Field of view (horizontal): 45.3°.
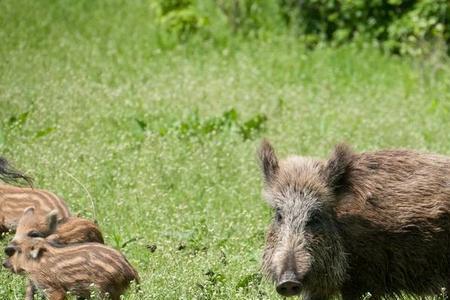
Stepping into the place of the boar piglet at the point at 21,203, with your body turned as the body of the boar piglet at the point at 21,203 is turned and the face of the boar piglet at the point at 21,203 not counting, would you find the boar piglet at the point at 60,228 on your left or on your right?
on your left

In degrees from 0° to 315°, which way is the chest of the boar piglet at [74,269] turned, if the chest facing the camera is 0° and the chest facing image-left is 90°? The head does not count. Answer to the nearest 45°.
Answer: approximately 90°

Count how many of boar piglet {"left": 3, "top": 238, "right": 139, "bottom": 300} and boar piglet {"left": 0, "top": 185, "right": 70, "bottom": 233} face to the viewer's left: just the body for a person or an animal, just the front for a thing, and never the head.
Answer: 2

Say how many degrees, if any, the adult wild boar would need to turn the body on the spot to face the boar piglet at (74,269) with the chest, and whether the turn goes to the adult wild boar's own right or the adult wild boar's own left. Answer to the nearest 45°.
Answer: approximately 45° to the adult wild boar's own right

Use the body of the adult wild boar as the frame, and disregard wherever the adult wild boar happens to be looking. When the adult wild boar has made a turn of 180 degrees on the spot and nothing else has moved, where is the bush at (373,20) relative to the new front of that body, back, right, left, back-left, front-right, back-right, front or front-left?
front-left

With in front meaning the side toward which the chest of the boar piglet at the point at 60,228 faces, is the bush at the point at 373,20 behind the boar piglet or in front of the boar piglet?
behind

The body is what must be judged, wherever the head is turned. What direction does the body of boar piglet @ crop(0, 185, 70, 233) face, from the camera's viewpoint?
to the viewer's left

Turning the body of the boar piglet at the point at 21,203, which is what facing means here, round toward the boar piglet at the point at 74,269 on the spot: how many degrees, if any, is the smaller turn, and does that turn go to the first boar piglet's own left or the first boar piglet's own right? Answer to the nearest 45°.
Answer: approximately 90° to the first boar piglet's own left

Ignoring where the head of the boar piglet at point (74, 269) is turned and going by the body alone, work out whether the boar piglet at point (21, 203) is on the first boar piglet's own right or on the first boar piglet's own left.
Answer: on the first boar piglet's own right

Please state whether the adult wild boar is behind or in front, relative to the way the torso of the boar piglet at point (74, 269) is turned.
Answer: behind

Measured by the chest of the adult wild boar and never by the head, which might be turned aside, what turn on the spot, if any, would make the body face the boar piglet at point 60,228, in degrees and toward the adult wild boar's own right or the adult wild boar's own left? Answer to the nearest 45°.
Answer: approximately 45° to the adult wild boar's own right

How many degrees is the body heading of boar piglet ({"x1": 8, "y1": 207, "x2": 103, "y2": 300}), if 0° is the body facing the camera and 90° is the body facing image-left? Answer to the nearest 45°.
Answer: approximately 45°
